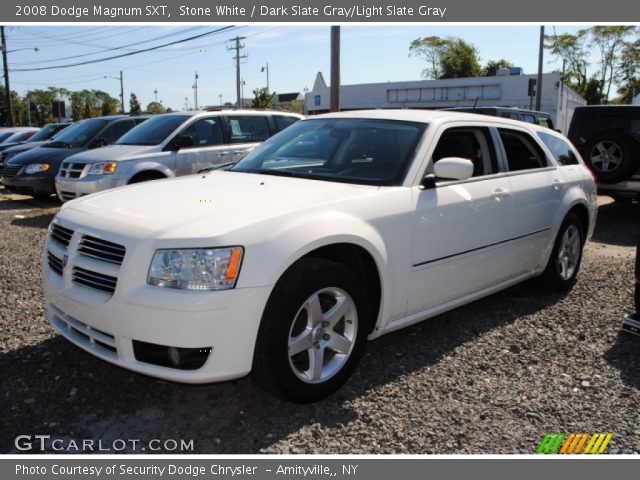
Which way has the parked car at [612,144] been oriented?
away from the camera

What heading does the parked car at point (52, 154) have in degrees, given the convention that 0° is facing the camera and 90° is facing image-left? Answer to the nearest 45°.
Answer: approximately 45°

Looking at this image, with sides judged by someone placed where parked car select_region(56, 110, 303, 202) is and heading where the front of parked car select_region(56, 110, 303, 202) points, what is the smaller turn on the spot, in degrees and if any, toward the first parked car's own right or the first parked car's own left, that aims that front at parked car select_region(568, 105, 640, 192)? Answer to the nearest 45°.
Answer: approximately 135° to the first parked car's own left

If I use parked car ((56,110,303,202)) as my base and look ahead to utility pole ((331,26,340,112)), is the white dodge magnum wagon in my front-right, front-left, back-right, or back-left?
back-right

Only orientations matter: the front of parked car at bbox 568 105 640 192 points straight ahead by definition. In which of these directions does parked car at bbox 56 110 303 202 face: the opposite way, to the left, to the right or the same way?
the opposite way

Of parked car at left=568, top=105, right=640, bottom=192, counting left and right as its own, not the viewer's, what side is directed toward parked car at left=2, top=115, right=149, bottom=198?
left

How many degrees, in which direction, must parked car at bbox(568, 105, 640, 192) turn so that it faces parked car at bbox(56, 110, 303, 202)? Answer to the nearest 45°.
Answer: approximately 135° to its left

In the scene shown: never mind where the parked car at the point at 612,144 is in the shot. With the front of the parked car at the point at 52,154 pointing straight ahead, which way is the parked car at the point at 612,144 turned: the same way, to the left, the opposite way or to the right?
the opposite way

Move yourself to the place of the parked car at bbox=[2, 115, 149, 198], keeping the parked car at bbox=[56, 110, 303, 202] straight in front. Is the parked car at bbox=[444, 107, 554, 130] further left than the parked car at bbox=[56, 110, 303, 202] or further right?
left

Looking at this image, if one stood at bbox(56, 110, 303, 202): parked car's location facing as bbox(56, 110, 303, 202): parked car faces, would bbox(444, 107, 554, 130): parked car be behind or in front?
behind
